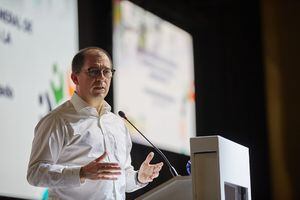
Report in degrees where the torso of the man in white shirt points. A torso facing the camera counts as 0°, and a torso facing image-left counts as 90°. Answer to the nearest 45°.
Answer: approximately 315°
